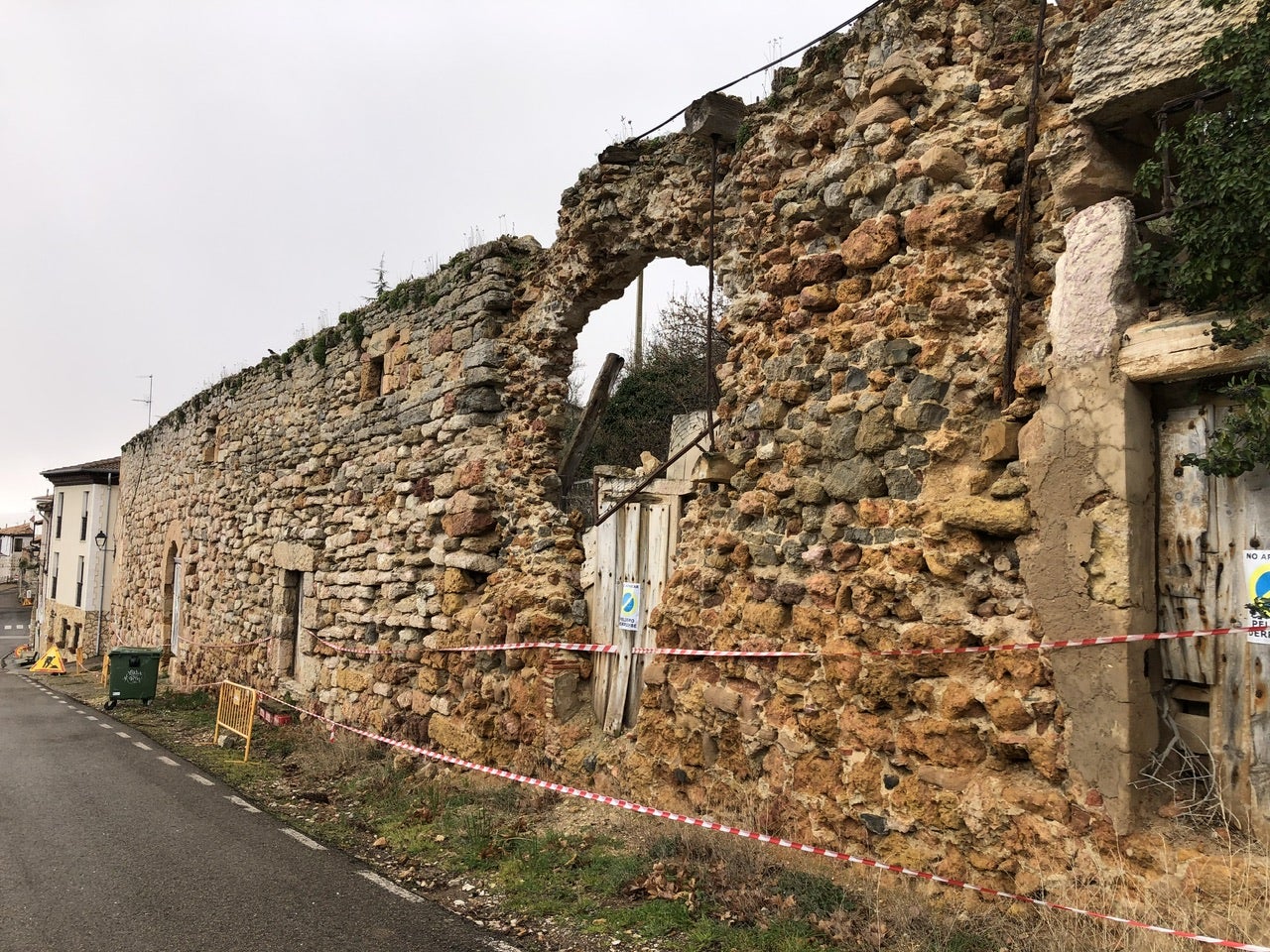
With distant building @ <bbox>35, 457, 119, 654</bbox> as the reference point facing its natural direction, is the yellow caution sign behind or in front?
in front

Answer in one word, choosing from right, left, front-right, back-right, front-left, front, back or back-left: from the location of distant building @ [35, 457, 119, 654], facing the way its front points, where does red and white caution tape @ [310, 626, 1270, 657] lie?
front-left

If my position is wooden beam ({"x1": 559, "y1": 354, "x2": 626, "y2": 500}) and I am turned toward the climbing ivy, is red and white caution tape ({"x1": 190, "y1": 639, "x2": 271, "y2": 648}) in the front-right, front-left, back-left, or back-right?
back-right

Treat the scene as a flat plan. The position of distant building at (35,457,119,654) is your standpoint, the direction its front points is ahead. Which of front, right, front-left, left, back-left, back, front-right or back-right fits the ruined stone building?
front-left

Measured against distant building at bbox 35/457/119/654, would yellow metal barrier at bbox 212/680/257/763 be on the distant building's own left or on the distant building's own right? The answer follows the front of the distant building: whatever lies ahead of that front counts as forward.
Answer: on the distant building's own left

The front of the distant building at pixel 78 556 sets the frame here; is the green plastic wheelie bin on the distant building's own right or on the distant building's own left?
on the distant building's own left

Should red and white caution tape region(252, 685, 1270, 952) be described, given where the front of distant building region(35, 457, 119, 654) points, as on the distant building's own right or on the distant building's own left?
on the distant building's own left

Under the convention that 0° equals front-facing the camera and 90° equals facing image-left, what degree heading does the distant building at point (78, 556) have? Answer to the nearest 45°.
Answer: approximately 45°
